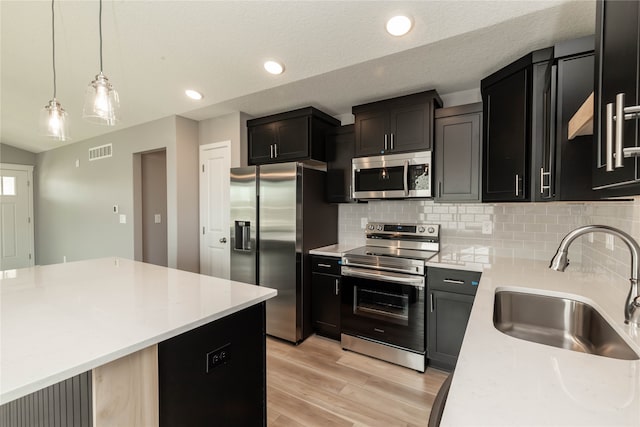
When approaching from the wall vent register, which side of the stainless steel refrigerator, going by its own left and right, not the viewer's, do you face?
right

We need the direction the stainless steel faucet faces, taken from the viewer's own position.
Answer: facing to the left of the viewer

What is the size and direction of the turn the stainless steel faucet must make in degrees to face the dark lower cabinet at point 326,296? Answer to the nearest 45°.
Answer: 0° — it already faces it

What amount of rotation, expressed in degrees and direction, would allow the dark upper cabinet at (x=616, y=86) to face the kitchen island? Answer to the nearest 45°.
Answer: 0° — it already faces it

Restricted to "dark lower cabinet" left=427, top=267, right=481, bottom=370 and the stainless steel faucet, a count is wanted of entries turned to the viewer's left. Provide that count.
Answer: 1

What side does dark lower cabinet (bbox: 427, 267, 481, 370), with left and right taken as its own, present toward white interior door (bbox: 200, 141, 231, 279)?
right

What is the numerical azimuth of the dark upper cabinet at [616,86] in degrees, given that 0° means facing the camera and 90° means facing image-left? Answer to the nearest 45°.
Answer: approximately 45°

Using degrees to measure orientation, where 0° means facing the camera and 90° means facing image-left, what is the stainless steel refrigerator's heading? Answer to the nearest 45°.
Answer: approximately 45°

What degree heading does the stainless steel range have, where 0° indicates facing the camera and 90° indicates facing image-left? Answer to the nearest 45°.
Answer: approximately 45°

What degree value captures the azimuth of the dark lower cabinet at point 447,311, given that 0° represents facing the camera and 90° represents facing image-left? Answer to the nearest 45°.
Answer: approximately 0°
